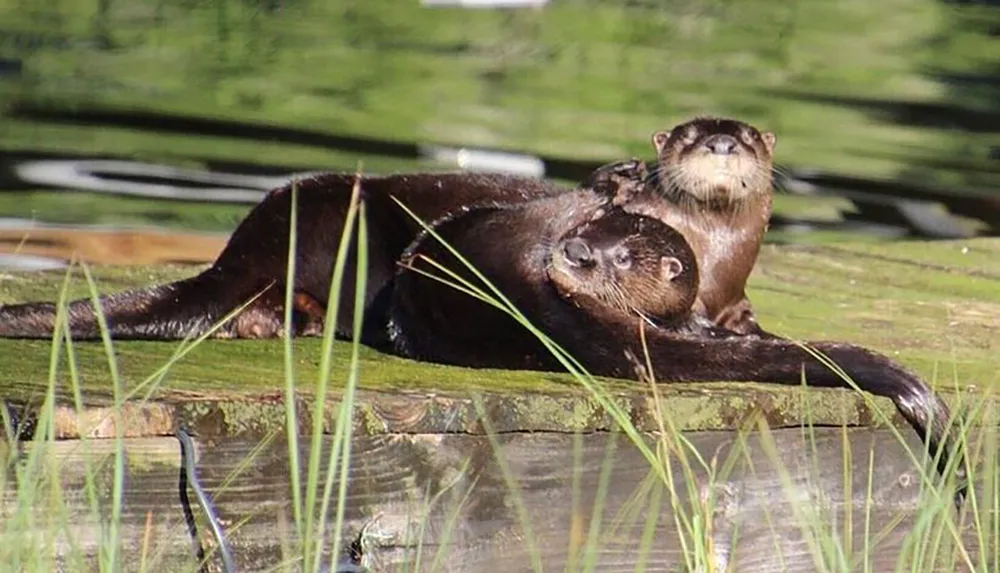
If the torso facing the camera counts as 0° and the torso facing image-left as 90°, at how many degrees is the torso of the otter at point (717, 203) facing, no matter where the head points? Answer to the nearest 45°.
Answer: approximately 0°

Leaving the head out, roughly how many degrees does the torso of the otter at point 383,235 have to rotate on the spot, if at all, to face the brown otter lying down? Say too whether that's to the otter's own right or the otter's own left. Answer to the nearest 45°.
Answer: approximately 45° to the otter's own right

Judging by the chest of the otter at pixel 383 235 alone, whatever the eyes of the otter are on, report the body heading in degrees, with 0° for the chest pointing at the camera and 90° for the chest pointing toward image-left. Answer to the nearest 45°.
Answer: approximately 270°

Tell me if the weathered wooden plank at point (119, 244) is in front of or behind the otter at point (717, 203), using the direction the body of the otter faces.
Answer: behind

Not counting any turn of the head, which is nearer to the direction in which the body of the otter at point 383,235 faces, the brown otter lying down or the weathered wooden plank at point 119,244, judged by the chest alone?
the brown otter lying down
